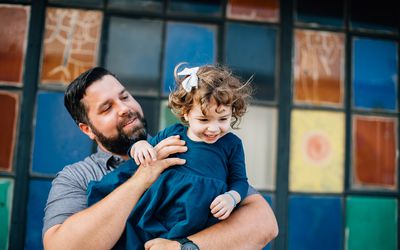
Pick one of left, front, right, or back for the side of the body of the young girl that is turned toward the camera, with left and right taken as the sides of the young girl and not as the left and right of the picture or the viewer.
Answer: front

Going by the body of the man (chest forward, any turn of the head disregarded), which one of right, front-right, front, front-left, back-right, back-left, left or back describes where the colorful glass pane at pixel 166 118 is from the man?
back-left

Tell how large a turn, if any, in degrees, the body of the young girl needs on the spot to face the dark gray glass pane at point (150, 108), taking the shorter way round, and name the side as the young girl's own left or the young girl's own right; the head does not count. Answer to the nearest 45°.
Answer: approximately 180°

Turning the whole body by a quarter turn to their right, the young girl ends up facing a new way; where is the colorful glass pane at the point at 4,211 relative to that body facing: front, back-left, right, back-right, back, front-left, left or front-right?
front-right

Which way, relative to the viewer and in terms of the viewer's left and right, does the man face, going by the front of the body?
facing the viewer and to the right of the viewer

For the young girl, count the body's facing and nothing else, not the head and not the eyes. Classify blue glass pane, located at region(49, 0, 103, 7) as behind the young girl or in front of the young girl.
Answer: behind

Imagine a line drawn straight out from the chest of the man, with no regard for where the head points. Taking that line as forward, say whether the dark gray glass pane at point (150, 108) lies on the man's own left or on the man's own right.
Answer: on the man's own left

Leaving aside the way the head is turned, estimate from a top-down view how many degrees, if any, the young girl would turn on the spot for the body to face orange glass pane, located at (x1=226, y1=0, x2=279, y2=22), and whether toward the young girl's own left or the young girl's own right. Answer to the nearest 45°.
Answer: approximately 180°

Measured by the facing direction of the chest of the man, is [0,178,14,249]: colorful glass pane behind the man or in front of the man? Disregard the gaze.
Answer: behind

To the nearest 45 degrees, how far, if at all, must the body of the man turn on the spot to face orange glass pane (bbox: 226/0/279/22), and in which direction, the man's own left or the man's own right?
approximately 90° to the man's own left

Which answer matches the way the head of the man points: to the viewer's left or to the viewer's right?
to the viewer's right
